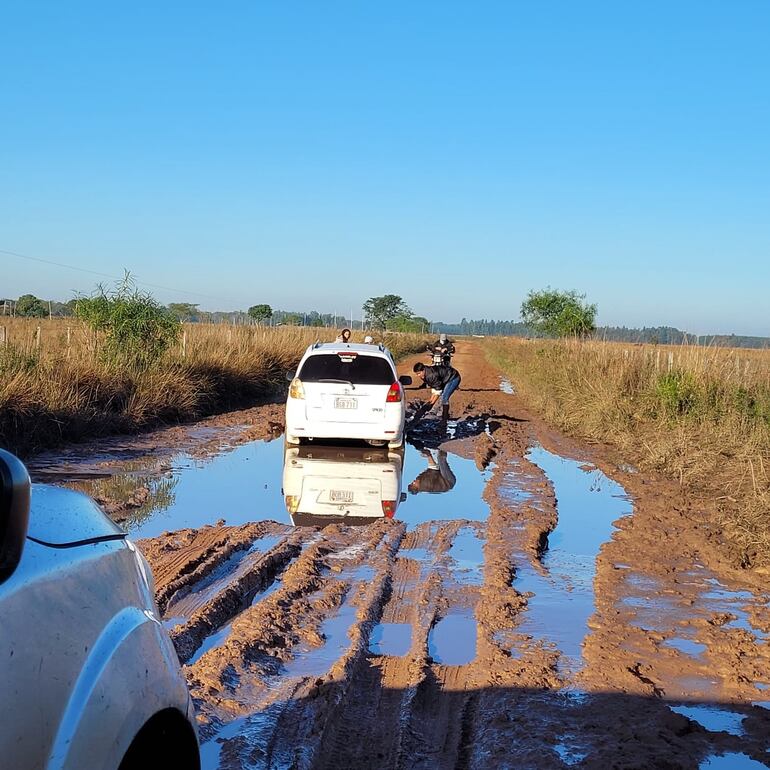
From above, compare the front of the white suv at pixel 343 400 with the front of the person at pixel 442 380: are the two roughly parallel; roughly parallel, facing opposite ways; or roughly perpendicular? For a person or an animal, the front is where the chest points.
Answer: roughly perpendicular

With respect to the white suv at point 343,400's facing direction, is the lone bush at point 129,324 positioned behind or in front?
in front

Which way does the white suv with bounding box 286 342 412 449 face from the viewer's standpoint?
away from the camera

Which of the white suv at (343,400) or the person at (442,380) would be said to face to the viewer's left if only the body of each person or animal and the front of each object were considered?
the person

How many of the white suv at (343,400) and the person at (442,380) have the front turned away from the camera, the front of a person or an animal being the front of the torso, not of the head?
1

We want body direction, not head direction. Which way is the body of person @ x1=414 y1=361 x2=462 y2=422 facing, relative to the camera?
to the viewer's left

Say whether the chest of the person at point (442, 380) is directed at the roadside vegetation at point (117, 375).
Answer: yes

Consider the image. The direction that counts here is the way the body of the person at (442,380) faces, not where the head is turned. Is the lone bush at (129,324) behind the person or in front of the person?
in front
